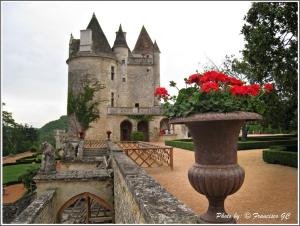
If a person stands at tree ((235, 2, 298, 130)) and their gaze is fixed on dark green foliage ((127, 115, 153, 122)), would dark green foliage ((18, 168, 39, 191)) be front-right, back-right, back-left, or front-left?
front-left

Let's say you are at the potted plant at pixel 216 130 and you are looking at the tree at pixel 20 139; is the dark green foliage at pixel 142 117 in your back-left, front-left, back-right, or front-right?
front-right
